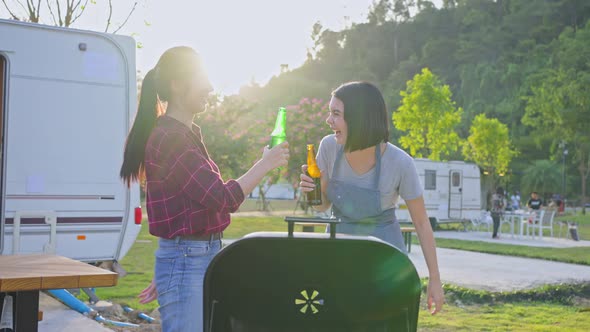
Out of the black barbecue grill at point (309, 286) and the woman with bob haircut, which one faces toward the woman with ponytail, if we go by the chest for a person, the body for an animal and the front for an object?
the woman with bob haircut

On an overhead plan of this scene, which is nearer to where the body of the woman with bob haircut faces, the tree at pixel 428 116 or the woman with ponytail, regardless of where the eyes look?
the woman with ponytail

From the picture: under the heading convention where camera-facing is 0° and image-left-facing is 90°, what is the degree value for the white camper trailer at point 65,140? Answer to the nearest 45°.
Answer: approximately 90°

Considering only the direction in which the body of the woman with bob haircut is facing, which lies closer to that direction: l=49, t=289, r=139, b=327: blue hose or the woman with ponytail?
the woman with ponytail

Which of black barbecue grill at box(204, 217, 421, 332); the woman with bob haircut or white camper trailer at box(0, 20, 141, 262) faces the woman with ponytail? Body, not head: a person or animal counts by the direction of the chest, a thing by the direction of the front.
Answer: the woman with bob haircut

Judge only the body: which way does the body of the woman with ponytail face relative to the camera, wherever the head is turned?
to the viewer's right

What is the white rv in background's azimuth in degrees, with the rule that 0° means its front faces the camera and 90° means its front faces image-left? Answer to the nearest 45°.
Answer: approximately 90°

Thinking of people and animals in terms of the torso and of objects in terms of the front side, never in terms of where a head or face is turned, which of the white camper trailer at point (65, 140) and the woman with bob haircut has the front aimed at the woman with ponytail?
the woman with bob haircut

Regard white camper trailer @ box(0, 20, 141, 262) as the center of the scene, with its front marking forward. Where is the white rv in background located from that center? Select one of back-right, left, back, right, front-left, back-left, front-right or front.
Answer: back-right

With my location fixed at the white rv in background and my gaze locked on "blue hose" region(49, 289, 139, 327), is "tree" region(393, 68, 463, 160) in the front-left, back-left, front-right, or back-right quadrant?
back-right

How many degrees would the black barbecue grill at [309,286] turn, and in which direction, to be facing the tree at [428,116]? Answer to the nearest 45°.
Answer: approximately 180°
